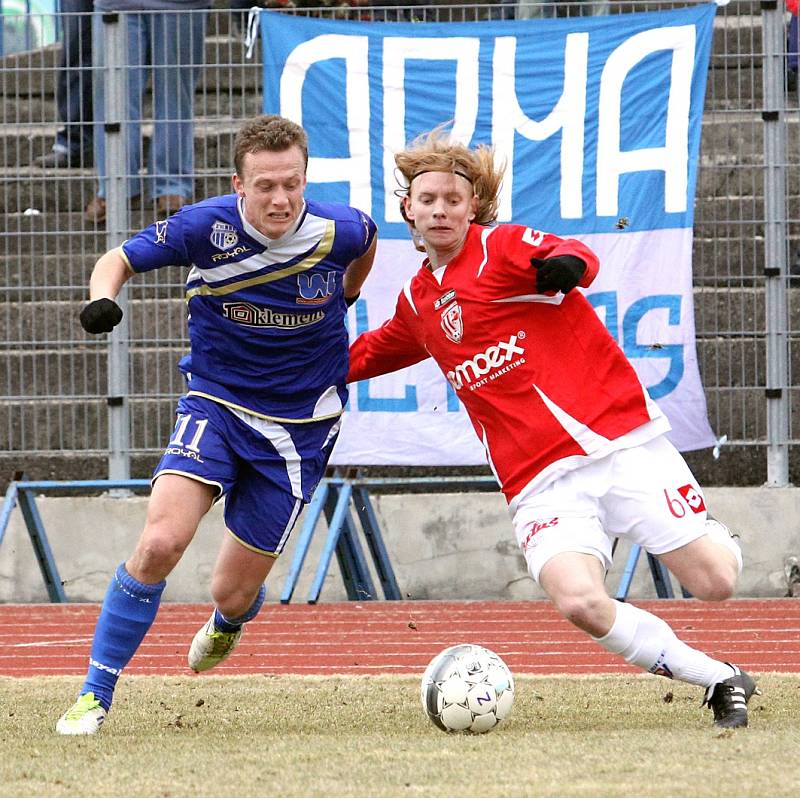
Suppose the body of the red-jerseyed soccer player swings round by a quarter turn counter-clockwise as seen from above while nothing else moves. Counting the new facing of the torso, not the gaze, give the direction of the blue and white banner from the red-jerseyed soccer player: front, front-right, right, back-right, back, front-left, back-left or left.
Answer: back-left

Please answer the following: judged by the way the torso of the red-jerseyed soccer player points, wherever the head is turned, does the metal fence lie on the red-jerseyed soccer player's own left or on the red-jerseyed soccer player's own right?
on the red-jerseyed soccer player's own right

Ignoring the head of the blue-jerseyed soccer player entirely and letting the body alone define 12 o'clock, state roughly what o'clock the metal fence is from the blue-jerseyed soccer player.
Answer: The metal fence is roughly at 6 o'clock from the blue-jerseyed soccer player.

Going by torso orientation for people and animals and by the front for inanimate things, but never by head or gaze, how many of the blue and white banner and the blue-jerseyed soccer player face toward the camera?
2

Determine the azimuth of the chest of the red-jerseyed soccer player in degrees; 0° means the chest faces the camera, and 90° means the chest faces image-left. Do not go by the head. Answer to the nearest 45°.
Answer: approximately 45°

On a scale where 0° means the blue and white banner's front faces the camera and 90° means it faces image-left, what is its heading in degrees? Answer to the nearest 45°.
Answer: approximately 0°

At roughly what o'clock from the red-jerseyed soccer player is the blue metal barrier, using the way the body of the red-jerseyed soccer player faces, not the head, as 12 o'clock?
The blue metal barrier is roughly at 4 o'clock from the red-jerseyed soccer player.

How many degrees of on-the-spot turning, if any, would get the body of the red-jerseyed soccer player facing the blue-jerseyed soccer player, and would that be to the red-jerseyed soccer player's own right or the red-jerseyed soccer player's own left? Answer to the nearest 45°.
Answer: approximately 45° to the red-jerseyed soccer player's own right
